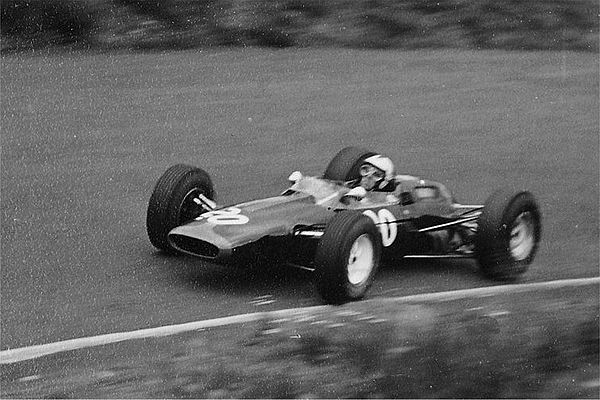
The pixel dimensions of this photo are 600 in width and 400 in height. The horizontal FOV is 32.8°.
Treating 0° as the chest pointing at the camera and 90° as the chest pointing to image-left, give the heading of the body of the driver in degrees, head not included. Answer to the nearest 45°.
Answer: approximately 45°
